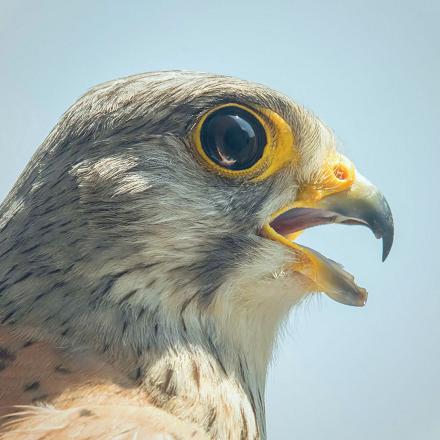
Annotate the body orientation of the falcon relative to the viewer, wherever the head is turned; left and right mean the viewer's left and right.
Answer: facing to the right of the viewer
